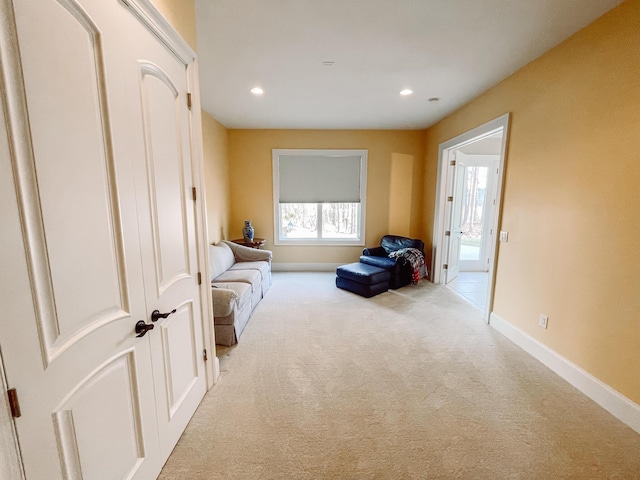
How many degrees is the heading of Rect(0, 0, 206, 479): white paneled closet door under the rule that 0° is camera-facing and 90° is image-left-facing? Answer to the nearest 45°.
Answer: approximately 315°

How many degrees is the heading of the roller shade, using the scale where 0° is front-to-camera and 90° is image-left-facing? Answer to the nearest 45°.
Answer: approximately 0°

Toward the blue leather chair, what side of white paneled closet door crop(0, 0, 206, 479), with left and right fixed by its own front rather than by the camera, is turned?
left

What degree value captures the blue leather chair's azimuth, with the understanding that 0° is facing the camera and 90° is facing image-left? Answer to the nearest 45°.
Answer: approximately 45°

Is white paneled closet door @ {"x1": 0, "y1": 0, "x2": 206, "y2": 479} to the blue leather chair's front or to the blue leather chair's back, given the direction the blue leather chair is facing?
to the front

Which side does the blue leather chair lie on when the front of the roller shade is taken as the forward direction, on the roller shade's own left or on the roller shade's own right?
on the roller shade's own left

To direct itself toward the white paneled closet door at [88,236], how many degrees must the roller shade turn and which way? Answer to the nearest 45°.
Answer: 0° — it already faces it

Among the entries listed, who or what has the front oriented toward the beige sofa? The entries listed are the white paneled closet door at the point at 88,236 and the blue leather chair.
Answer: the blue leather chair

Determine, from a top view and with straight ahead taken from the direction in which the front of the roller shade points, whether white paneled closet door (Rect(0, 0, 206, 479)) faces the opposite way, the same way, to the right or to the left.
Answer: to the left

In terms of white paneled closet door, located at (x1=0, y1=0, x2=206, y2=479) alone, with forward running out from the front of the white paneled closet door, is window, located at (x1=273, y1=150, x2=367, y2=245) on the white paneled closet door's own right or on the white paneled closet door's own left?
on the white paneled closet door's own left

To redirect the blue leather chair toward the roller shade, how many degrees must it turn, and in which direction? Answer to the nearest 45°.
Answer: approximately 45° to its right
